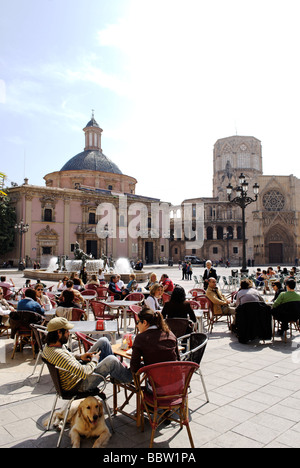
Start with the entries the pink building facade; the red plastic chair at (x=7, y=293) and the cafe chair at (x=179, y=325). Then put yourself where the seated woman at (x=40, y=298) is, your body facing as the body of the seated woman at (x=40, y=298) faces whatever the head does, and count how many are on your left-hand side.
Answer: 1

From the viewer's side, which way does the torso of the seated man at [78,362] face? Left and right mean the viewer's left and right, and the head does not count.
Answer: facing to the right of the viewer

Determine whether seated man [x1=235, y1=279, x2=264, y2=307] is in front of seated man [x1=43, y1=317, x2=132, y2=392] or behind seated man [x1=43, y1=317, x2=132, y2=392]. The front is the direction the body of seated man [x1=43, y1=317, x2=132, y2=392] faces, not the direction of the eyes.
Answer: in front

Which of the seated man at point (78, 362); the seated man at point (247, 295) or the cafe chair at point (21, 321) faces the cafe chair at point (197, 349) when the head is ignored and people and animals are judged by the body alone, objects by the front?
the seated man at point (78, 362)

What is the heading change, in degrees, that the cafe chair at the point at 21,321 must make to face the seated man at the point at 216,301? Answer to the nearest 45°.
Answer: approximately 90° to its right

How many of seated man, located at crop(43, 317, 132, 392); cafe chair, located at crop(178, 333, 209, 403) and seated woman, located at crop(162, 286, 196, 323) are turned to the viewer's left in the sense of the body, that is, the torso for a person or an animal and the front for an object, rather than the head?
1

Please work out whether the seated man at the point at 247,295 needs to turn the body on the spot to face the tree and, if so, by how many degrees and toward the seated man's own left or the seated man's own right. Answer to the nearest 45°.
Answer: approximately 45° to the seated man's own left

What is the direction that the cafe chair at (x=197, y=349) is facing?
to the viewer's left

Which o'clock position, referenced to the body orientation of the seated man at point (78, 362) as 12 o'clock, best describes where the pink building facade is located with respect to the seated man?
The pink building facade is roughly at 9 o'clock from the seated man.

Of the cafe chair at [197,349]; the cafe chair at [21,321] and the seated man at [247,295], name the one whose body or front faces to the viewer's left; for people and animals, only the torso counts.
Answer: the cafe chair at [197,349]
